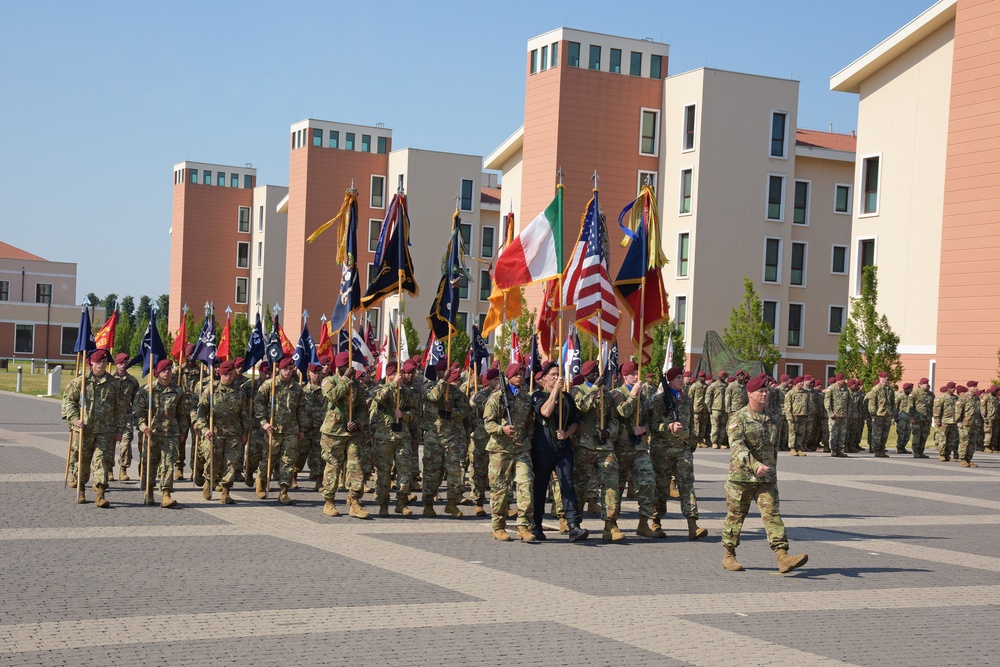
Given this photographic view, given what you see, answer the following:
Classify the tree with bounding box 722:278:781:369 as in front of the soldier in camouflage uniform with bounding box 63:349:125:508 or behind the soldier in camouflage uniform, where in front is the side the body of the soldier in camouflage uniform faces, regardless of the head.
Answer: behind

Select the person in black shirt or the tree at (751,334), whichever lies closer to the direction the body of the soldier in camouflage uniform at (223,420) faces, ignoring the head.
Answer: the person in black shirt

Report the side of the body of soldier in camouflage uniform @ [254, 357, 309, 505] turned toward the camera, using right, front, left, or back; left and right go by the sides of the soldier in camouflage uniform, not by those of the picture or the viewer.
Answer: front

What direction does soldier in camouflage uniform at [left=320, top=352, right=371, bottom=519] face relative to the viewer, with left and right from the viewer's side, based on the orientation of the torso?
facing the viewer and to the right of the viewer

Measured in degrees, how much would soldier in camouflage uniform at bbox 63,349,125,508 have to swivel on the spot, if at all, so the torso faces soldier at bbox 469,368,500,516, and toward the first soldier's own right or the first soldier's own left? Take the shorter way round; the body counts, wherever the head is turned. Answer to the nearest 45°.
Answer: approximately 90° to the first soldier's own left

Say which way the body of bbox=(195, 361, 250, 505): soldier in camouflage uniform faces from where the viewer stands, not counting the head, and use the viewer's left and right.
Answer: facing the viewer

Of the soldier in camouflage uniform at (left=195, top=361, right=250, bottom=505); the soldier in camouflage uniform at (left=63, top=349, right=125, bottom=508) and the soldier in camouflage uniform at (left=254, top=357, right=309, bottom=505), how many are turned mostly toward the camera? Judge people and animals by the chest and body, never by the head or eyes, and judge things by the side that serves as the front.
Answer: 3

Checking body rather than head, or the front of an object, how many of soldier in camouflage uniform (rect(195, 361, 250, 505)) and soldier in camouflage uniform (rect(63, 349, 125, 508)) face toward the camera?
2

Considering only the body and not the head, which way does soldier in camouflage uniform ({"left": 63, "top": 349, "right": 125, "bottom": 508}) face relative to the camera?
toward the camera
